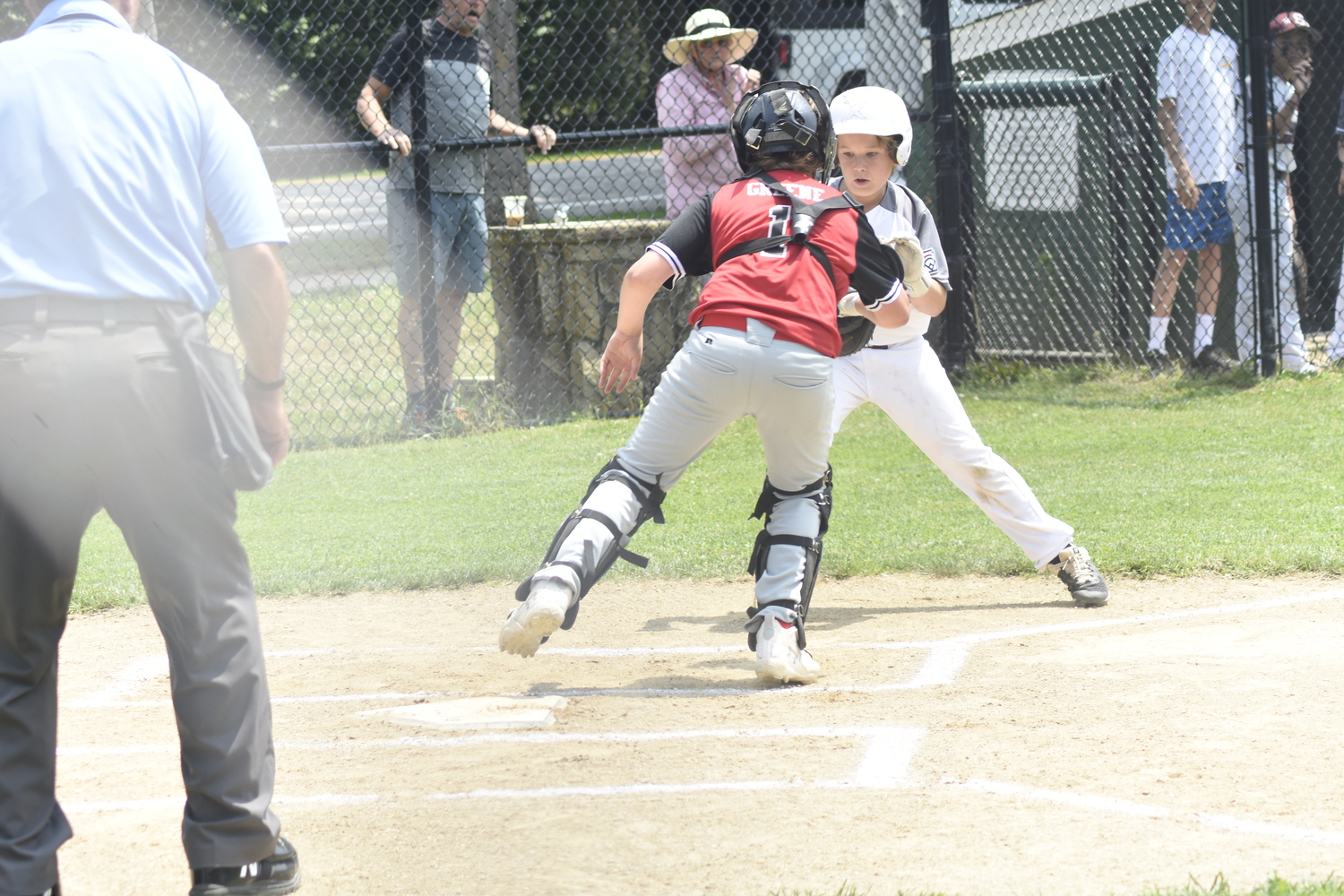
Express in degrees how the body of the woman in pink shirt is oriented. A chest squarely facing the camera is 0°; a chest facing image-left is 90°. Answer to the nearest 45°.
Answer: approximately 315°

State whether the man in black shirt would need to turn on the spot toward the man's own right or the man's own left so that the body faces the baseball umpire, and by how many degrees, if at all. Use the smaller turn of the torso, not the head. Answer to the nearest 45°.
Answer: approximately 45° to the man's own right

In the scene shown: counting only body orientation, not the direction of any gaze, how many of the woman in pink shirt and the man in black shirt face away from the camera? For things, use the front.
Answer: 0

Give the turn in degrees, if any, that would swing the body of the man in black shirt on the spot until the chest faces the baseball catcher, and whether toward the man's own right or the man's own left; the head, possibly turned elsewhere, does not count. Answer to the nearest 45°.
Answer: approximately 45° to the man's own right

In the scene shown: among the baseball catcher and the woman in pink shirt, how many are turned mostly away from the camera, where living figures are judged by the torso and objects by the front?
1

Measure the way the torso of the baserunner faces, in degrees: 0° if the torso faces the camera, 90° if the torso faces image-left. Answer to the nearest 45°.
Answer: approximately 45°

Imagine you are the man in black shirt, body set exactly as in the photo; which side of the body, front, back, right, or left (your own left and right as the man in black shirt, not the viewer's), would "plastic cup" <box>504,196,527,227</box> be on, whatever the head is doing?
left

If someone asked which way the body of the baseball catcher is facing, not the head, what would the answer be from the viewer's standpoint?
away from the camera

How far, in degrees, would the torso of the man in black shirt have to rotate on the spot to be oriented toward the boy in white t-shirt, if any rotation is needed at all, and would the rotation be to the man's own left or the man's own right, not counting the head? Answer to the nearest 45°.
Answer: approximately 45° to the man's own left

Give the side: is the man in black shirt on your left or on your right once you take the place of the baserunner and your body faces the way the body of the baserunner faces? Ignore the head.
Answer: on your right

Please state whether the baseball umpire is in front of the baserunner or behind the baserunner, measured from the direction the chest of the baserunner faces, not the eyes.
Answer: in front

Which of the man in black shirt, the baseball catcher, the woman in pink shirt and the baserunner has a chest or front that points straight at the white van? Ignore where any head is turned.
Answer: the baseball catcher

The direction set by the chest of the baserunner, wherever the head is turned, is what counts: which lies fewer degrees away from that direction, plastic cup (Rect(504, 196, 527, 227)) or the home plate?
the home plate
